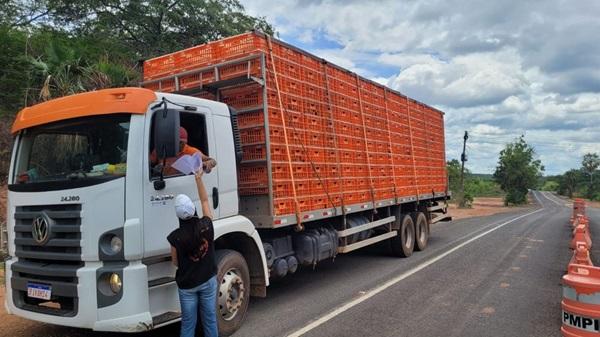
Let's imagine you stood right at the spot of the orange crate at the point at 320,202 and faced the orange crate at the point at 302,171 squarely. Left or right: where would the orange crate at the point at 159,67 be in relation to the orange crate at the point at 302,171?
right

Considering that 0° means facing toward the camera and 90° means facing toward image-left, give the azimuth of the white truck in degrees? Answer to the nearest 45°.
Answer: approximately 45°

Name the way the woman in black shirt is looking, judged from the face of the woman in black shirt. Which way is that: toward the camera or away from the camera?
away from the camera
